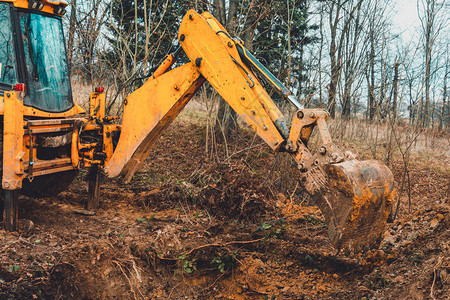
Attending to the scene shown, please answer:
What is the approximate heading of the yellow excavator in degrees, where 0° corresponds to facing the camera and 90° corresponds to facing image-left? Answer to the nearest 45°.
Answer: approximately 135°
